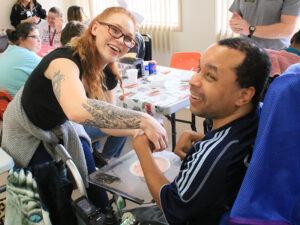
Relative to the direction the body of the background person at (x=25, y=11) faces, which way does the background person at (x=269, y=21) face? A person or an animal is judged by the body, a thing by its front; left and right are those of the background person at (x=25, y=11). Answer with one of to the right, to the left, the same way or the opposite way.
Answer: to the right

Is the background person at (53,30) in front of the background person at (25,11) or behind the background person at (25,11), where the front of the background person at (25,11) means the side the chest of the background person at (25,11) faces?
in front

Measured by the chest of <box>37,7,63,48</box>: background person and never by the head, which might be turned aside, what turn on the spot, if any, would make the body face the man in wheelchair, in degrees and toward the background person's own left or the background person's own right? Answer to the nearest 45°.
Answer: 0° — they already face them

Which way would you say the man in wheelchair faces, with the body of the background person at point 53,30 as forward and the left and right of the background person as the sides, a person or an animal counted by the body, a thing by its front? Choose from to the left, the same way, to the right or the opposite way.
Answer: to the right

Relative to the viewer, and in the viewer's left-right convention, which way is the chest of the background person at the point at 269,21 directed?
facing the viewer and to the left of the viewer

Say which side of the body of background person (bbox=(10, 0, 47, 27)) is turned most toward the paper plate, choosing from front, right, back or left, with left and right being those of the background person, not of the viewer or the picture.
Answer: front

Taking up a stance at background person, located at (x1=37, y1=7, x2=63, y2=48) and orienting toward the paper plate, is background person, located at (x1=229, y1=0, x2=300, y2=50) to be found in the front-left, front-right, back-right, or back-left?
front-left

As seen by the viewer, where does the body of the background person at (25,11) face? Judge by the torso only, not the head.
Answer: toward the camera

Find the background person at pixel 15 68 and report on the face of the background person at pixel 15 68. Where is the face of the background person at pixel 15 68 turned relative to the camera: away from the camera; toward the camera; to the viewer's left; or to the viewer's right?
to the viewer's right

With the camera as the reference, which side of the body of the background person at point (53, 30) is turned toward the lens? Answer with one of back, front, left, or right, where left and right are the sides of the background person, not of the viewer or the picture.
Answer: front

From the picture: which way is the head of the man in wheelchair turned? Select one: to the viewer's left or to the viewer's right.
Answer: to the viewer's left

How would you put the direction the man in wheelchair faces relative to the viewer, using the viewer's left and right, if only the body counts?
facing to the left of the viewer
